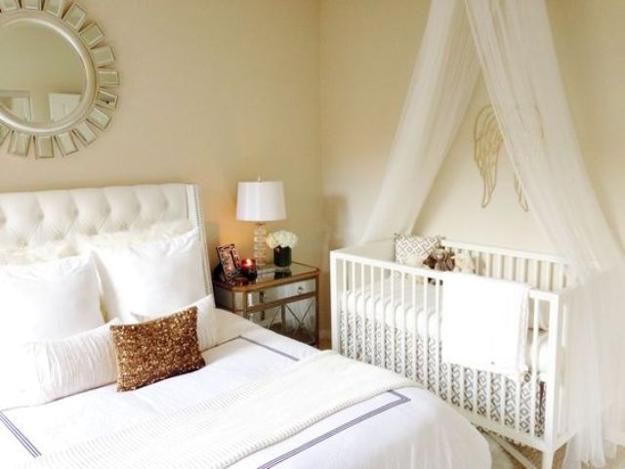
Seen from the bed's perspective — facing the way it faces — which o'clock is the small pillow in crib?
The small pillow in crib is roughly at 9 o'clock from the bed.

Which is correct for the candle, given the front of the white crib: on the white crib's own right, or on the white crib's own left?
on the white crib's own right

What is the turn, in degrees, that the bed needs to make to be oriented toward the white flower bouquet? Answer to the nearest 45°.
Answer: approximately 135° to its left

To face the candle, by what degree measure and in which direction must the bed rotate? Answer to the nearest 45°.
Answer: approximately 135° to its left

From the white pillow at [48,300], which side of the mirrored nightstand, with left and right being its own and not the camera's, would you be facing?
right

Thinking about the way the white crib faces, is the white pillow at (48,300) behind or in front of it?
in front

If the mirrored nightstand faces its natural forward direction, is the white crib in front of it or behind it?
in front

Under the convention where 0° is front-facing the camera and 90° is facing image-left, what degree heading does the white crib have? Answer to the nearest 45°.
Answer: approximately 45°

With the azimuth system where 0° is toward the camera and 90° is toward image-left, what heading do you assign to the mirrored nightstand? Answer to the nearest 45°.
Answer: approximately 315°
